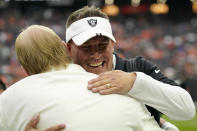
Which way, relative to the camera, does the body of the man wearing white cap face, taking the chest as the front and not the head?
toward the camera
